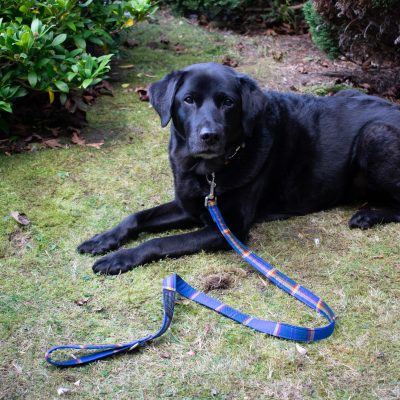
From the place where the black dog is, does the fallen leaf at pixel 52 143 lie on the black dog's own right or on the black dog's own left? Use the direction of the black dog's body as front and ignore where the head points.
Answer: on the black dog's own right

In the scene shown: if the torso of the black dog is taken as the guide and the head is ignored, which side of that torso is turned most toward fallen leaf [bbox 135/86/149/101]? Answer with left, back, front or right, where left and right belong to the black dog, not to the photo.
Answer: right

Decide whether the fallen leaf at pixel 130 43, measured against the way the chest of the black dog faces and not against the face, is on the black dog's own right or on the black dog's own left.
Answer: on the black dog's own right

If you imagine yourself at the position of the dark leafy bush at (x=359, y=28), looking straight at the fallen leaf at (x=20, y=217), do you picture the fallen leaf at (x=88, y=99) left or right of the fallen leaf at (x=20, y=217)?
right

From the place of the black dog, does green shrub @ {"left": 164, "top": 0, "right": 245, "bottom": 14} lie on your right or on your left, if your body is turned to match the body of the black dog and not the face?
on your right

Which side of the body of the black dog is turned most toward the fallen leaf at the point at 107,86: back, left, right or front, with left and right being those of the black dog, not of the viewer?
right

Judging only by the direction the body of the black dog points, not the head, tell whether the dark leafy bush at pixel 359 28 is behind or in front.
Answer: behind

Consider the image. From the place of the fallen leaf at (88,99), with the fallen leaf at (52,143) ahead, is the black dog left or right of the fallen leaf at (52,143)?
left

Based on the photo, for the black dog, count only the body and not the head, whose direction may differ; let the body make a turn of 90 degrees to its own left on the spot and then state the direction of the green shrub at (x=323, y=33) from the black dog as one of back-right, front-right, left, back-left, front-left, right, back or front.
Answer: back-left

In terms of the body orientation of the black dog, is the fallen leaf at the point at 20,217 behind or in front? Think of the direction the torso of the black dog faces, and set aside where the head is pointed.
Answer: in front

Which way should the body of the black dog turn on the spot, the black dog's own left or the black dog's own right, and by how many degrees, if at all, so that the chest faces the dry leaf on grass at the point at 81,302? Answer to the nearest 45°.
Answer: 0° — it already faces it

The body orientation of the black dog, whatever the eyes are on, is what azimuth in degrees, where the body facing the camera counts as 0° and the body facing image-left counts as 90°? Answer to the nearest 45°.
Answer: approximately 45°
